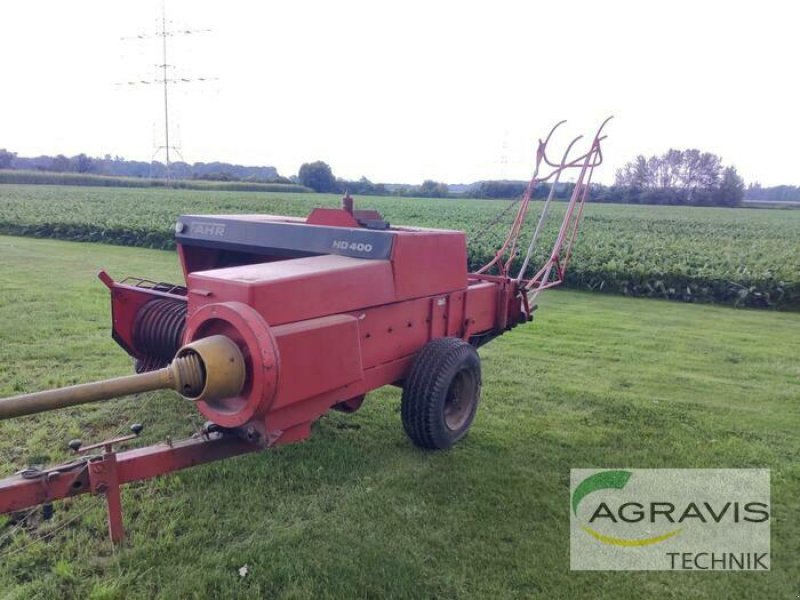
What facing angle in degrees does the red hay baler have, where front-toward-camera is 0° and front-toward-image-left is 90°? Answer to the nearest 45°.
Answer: approximately 45°
